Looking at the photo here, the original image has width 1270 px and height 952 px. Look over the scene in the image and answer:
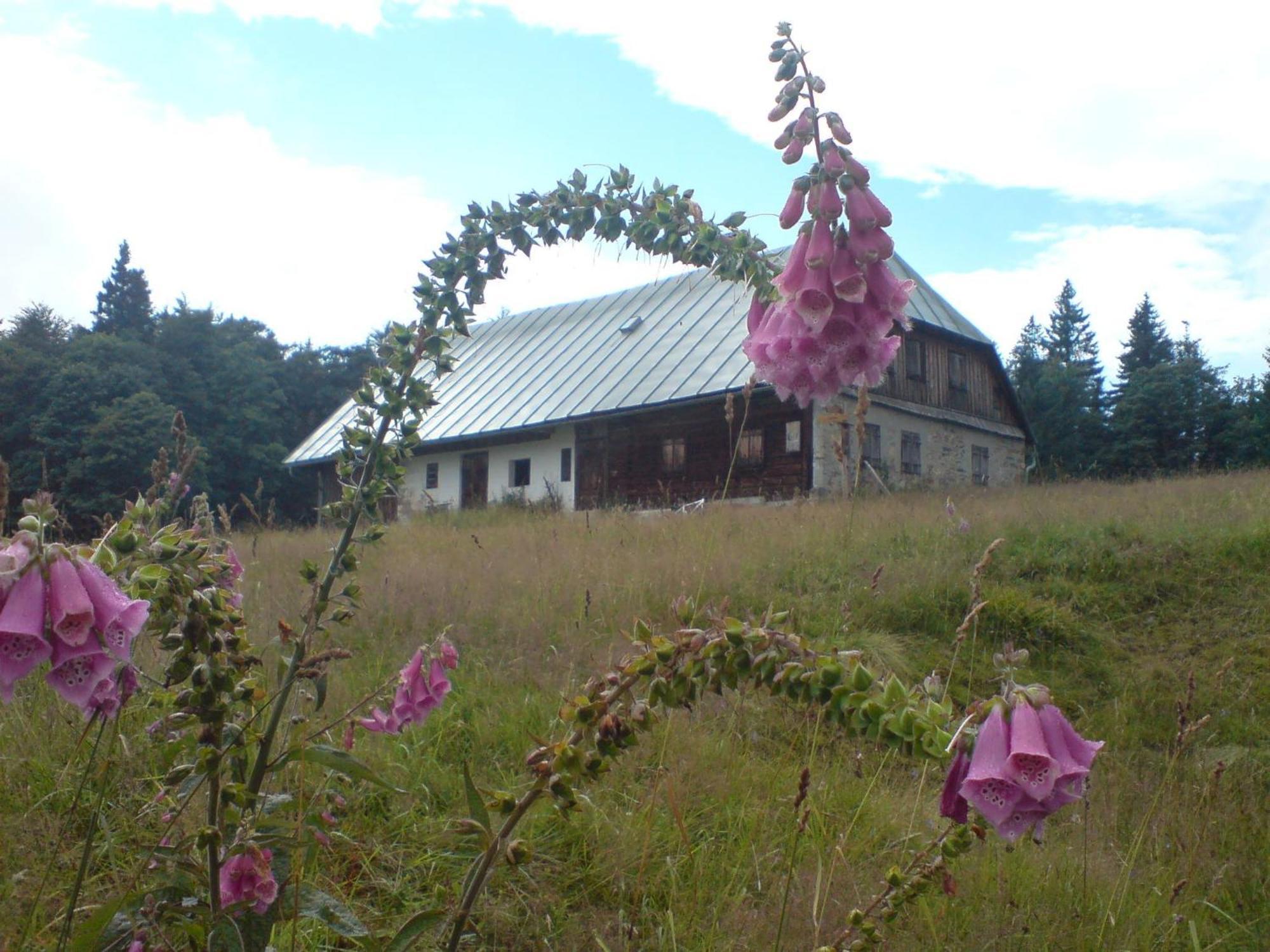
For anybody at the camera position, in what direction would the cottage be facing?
facing the viewer and to the left of the viewer
